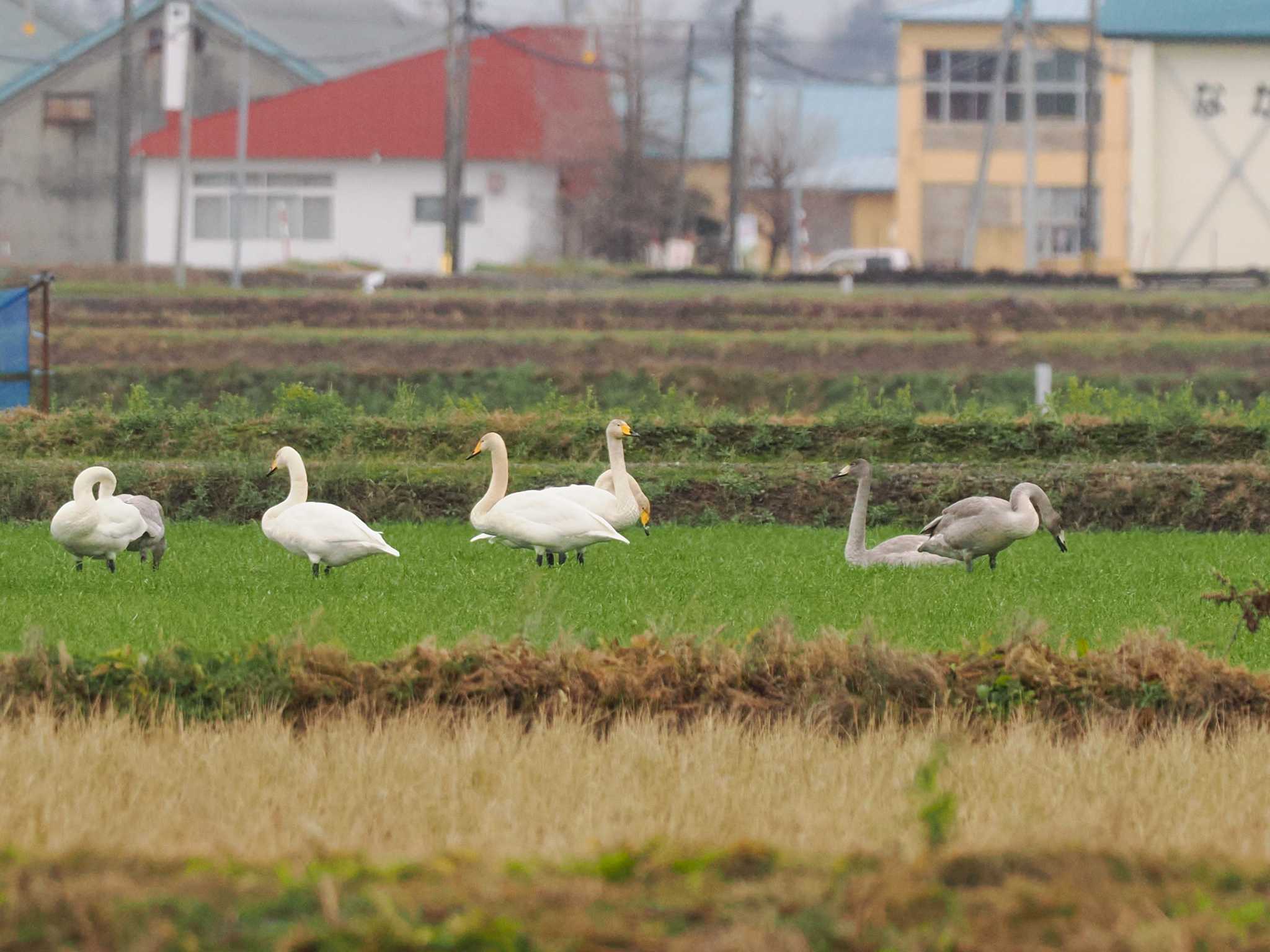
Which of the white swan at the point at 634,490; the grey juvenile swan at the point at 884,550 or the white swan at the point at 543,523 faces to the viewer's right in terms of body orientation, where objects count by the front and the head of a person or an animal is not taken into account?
the white swan at the point at 634,490

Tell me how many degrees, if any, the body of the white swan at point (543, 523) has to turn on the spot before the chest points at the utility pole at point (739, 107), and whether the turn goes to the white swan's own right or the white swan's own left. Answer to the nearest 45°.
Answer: approximately 90° to the white swan's own right

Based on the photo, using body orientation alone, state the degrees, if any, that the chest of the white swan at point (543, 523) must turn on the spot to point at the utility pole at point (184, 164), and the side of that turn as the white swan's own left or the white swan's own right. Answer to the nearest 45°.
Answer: approximately 90° to the white swan's own right

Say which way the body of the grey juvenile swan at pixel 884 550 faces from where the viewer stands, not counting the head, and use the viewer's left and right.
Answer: facing to the left of the viewer

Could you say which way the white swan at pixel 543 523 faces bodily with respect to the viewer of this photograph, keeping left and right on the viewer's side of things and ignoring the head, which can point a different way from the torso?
facing to the left of the viewer

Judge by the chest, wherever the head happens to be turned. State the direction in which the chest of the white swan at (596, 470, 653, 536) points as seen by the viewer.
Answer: to the viewer's right

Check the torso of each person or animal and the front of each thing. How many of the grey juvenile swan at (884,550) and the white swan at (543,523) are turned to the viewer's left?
2
